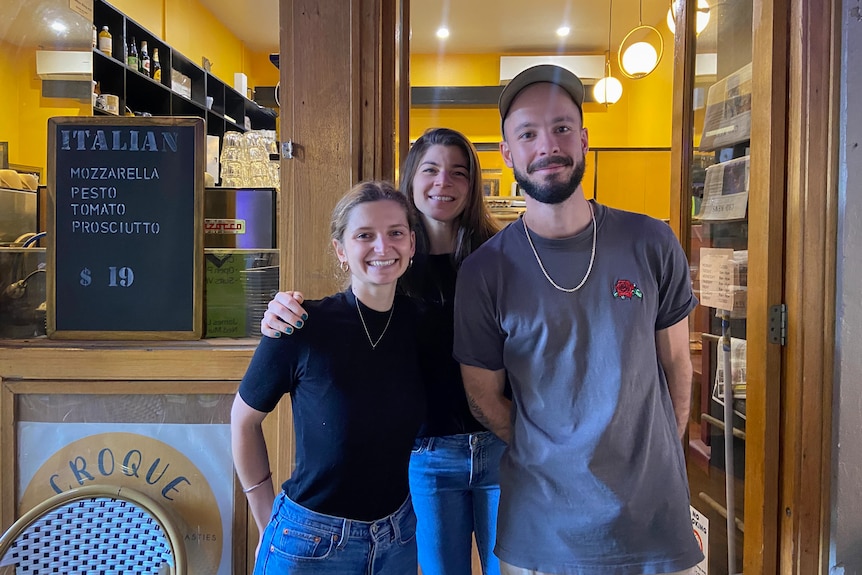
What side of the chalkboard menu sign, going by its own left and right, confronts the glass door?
left

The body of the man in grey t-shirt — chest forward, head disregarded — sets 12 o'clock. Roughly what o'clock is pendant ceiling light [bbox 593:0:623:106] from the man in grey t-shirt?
The pendant ceiling light is roughly at 6 o'clock from the man in grey t-shirt.

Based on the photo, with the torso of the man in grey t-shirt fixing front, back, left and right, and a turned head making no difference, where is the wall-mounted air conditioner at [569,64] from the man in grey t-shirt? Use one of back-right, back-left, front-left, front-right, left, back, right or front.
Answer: back

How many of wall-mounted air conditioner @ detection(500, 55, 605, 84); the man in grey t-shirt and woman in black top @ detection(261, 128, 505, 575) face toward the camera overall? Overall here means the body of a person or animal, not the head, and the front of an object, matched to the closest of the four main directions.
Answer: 3

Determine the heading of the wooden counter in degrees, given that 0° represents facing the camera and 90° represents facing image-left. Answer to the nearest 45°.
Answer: approximately 0°

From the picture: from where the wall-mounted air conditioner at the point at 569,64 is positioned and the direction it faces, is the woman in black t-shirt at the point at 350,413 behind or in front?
in front

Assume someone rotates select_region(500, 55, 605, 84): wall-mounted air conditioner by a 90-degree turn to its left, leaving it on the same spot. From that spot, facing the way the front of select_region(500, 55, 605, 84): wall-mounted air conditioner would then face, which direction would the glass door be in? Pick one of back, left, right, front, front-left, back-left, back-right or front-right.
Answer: right

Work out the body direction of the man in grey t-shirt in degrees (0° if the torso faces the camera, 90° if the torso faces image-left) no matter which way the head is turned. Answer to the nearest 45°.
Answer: approximately 0°

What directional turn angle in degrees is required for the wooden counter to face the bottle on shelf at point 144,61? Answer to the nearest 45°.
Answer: approximately 180°

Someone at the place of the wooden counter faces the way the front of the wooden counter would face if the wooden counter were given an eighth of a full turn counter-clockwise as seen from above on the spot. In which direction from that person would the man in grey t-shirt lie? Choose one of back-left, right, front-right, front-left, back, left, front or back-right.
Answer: front
